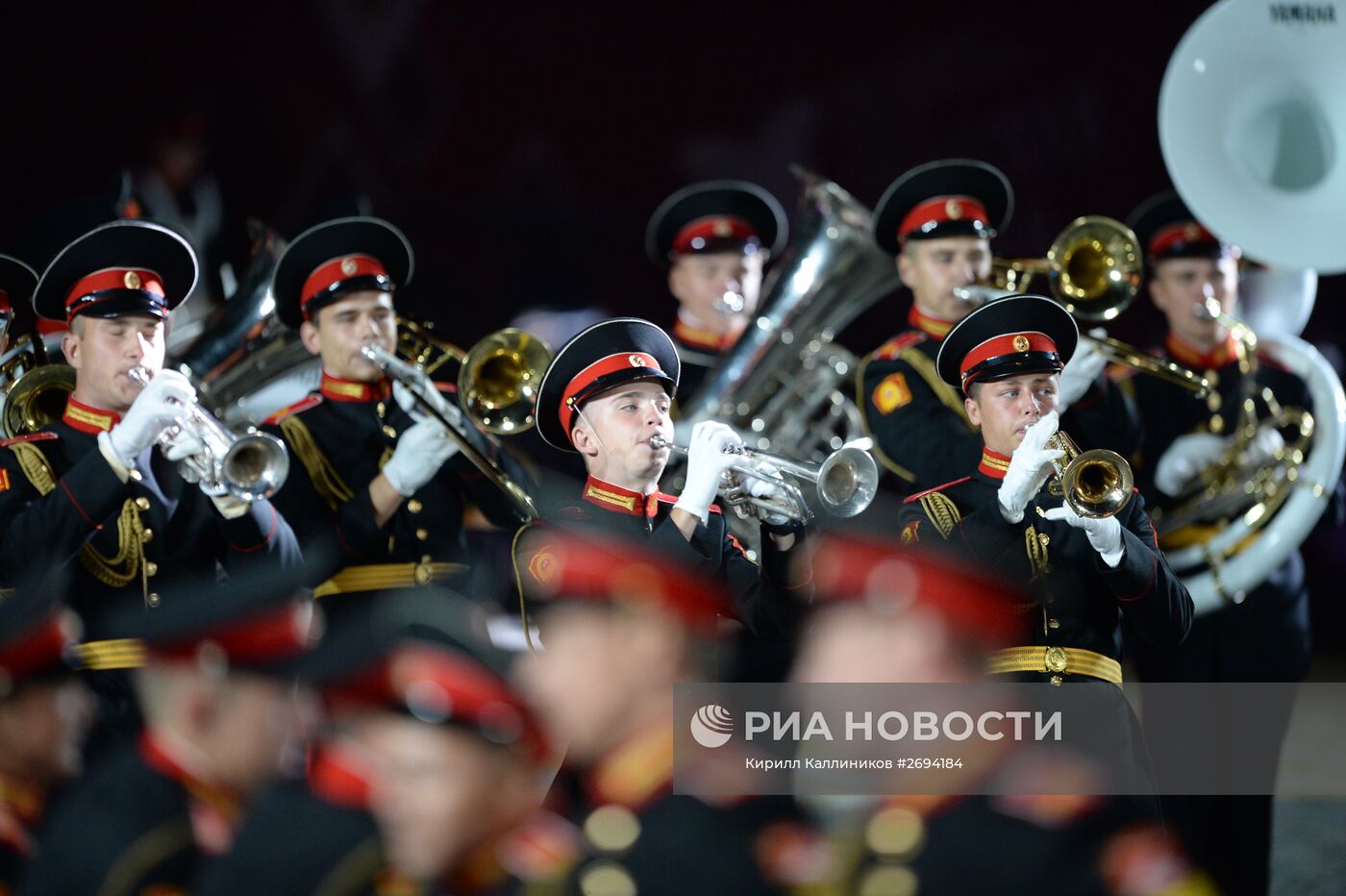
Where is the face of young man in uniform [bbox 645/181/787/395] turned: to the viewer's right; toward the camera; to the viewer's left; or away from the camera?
toward the camera

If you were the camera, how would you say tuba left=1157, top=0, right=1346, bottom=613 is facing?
facing the viewer

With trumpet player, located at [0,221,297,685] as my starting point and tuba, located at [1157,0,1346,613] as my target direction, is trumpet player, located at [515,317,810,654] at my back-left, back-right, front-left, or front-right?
front-right

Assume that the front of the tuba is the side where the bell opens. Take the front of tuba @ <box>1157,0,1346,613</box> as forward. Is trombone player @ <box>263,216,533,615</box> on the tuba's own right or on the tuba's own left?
on the tuba's own right

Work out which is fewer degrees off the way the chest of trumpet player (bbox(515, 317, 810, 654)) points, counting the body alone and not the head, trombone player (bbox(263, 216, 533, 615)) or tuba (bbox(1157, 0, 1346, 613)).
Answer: the tuba

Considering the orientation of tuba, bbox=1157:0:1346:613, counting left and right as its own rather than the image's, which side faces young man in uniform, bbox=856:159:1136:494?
right

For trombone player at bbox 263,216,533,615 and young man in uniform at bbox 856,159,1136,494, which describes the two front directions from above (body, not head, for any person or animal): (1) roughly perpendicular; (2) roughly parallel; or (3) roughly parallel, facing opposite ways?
roughly parallel

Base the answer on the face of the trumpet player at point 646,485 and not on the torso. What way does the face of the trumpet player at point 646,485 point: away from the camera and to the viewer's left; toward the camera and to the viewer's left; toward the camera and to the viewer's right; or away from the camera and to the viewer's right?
toward the camera and to the viewer's right

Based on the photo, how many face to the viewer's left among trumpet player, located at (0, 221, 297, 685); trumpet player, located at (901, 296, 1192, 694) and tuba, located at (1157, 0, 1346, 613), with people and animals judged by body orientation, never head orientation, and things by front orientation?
0

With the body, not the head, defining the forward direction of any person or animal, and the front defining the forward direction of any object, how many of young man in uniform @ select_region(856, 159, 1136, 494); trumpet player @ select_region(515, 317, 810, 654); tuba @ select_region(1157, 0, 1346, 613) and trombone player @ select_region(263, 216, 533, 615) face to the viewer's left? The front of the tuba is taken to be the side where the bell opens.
0

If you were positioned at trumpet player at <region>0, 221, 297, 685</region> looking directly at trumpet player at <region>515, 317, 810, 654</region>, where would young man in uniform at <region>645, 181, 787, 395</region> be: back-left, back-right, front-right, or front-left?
front-left

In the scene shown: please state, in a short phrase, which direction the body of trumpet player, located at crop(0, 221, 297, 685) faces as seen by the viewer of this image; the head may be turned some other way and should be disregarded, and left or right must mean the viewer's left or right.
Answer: facing the viewer and to the right of the viewer

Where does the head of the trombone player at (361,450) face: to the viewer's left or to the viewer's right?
to the viewer's right

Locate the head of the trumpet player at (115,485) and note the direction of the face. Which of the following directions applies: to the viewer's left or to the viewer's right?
to the viewer's right
